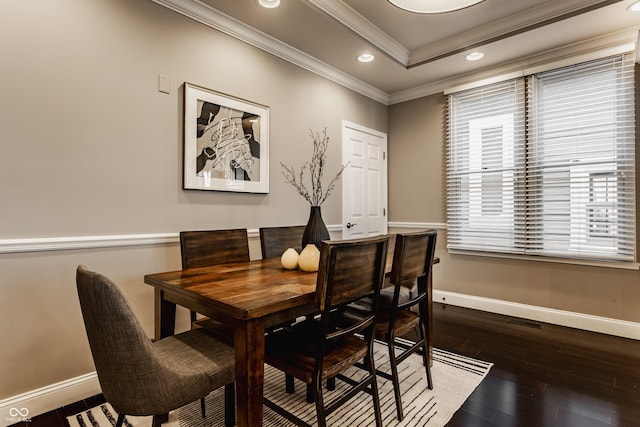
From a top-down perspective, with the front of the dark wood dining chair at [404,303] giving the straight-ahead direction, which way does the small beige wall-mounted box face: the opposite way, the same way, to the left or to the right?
the opposite way

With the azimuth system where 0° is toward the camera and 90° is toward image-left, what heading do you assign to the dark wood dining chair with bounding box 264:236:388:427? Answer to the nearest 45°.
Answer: approximately 135°

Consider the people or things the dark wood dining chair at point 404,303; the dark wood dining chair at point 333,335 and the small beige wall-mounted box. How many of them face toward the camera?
1

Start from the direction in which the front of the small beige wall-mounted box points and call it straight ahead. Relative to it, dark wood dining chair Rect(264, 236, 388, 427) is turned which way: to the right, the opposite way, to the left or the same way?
the opposite way

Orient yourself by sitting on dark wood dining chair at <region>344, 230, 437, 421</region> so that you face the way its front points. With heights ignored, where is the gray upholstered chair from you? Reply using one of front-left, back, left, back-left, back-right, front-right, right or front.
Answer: left

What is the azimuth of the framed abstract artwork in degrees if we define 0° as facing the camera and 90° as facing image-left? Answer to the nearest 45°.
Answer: approximately 315°

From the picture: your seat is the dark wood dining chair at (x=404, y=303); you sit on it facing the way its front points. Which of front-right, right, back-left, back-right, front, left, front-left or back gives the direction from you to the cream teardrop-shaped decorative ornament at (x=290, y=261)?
front-left

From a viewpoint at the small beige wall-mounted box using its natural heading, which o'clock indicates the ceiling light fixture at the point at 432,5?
The ceiling light fixture is roughly at 10 o'clock from the small beige wall-mounted box.

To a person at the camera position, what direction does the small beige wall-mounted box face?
facing the viewer

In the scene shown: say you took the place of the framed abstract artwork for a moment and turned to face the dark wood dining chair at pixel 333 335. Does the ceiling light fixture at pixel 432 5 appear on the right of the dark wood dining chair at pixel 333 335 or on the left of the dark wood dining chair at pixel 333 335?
left

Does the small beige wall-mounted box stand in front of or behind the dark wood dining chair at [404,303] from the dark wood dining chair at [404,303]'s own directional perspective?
in front

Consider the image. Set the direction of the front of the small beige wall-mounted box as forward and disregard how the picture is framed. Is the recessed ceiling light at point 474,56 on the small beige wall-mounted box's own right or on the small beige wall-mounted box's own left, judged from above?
on the small beige wall-mounted box's own left
